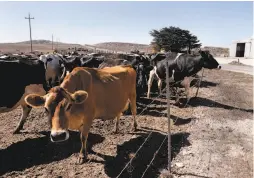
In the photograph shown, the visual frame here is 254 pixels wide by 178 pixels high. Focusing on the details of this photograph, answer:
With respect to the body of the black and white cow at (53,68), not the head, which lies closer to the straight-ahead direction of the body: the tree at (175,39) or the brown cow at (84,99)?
the brown cow

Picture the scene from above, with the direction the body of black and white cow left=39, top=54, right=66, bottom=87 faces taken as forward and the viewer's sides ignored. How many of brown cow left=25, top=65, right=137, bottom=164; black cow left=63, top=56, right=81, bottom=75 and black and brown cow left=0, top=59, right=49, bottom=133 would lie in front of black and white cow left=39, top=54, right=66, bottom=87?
2

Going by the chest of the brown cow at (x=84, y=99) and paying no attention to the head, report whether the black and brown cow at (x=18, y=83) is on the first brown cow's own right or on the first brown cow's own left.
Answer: on the first brown cow's own right

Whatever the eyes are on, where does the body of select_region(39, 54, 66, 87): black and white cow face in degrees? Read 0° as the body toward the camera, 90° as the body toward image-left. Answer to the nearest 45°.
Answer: approximately 0°

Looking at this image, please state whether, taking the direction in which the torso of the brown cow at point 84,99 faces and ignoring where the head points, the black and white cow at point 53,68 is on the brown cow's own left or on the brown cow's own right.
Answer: on the brown cow's own right

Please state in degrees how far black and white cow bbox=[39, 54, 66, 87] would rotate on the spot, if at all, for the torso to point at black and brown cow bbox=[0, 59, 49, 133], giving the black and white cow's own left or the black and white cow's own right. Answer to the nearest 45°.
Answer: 0° — it already faces it

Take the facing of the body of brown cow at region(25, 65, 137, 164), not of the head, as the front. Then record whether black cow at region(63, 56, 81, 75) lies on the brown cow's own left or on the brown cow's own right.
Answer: on the brown cow's own right

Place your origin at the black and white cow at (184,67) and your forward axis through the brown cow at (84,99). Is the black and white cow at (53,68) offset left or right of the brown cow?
right

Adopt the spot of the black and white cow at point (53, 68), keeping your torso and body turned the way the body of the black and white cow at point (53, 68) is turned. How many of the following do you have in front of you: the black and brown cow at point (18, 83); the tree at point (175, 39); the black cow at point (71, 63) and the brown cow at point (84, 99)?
2
